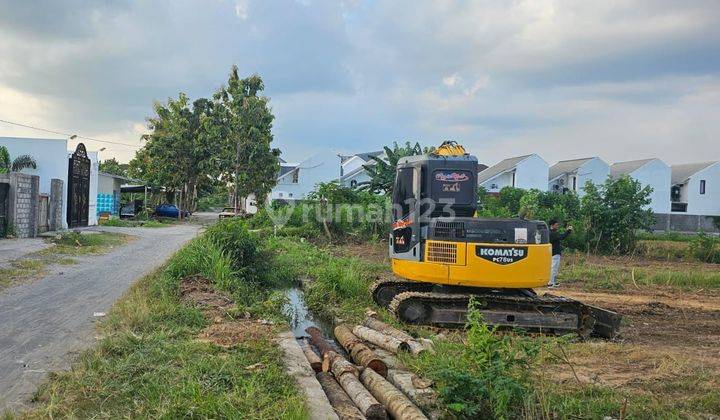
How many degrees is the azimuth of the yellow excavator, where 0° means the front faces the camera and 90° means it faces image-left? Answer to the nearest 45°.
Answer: approximately 135°

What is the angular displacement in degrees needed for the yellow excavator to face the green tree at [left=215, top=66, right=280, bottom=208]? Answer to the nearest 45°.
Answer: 0° — it already faces it

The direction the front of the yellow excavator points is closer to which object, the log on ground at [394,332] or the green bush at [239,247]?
the green bush

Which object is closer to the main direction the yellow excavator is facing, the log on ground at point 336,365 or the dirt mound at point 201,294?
the dirt mound

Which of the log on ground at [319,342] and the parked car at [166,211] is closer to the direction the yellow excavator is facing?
the parked car

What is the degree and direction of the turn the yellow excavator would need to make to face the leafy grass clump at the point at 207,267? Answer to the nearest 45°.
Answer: approximately 45° to its left

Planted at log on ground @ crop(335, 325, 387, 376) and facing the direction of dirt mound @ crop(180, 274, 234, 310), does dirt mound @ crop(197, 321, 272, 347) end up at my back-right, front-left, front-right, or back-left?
front-left

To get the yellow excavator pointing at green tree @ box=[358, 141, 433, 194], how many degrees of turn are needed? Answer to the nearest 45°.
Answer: approximately 45° to its right

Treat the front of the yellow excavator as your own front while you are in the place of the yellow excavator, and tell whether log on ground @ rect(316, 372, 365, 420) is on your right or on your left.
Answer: on your left
